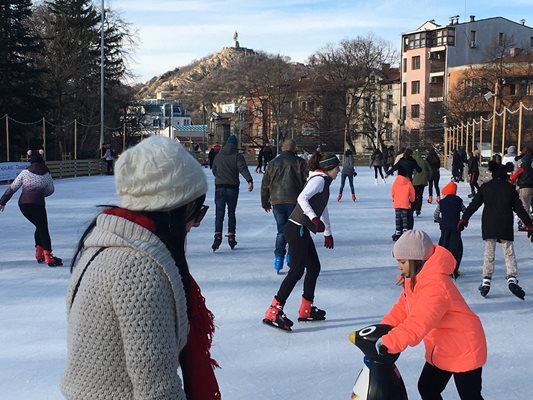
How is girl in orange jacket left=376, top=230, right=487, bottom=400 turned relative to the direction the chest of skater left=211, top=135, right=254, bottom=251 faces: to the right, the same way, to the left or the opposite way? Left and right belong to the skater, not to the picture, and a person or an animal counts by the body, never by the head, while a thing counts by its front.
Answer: to the left

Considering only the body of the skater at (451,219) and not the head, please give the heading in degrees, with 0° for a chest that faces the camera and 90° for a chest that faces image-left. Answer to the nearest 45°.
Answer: approximately 180°

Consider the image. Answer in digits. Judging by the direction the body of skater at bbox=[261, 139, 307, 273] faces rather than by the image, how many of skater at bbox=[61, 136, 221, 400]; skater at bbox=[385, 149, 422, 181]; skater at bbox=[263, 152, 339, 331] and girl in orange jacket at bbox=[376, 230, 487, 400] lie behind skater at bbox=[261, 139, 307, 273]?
3

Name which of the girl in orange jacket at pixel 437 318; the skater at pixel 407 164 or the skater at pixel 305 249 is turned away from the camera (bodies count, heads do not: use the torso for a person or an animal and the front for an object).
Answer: the skater at pixel 407 164

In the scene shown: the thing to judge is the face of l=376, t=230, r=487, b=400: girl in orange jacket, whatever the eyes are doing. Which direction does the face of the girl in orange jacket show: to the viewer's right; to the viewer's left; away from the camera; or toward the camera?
to the viewer's left

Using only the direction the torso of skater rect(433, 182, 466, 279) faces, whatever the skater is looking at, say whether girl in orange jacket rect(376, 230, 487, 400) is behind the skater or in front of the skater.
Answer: behind

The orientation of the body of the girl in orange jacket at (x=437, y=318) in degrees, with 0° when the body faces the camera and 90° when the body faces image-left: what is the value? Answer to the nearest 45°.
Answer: approximately 90°

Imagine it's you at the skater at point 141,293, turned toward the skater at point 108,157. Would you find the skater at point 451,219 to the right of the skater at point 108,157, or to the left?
right

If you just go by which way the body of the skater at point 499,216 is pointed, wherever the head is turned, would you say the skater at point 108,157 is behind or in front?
in front

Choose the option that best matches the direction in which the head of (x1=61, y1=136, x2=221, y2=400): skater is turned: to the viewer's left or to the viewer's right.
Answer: to the viewer's right

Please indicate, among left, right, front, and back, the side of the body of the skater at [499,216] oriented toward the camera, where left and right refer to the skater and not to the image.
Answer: back

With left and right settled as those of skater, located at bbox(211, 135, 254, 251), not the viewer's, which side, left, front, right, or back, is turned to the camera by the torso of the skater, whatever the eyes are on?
back

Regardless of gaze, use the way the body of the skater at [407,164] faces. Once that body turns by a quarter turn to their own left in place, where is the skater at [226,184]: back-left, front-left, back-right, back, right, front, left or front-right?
front-left

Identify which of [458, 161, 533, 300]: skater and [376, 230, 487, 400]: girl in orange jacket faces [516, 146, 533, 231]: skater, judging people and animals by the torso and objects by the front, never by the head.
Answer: [458, 161, 533, 300]: skater

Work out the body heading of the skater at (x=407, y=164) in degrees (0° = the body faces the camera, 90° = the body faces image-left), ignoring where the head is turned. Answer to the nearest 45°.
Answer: approximately 180°
